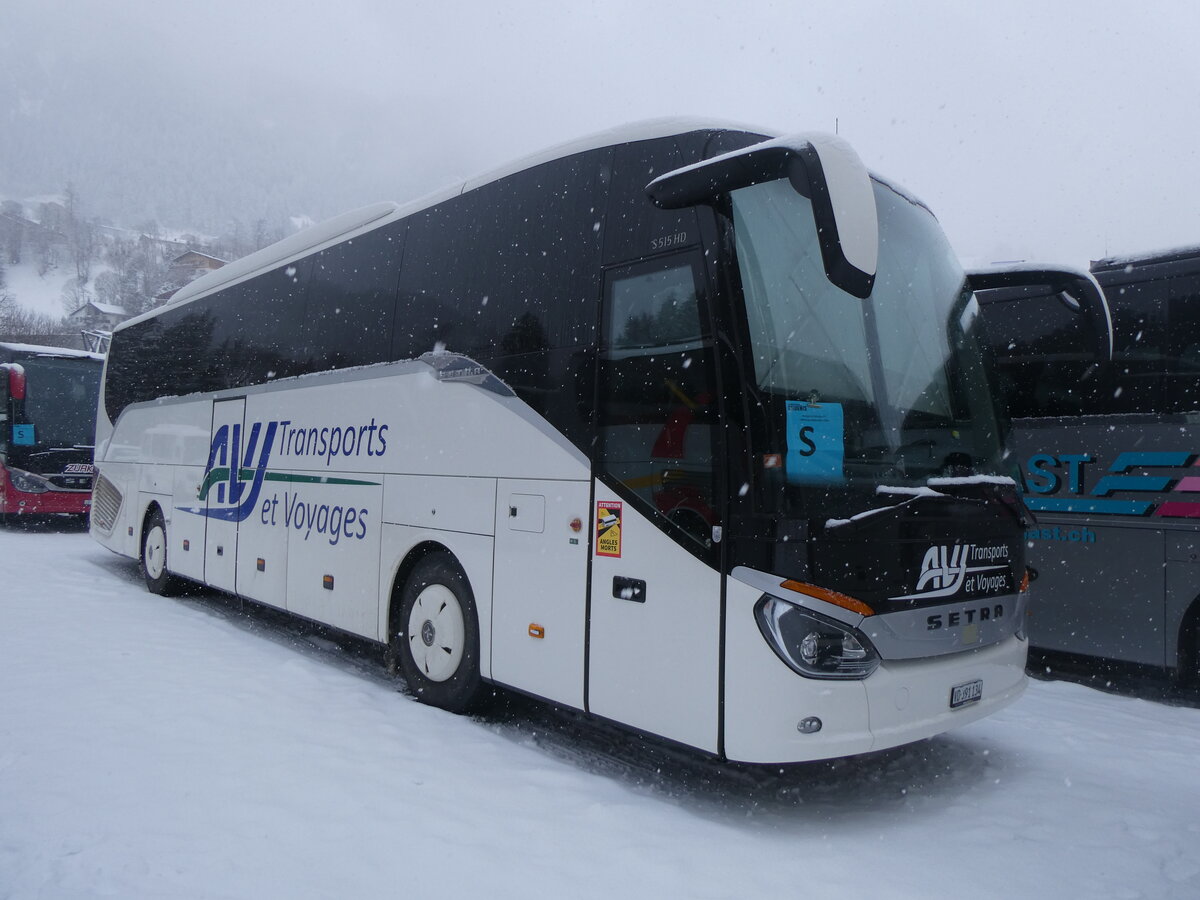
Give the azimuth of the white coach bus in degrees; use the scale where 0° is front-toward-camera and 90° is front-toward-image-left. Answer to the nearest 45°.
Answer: approximately 315°

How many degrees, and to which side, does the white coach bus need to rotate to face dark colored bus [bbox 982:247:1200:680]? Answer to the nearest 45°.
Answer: approximately 90° to its left

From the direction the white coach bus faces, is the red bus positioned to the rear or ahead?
to the rear

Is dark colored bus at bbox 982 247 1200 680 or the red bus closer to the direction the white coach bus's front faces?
the dark colored bus
